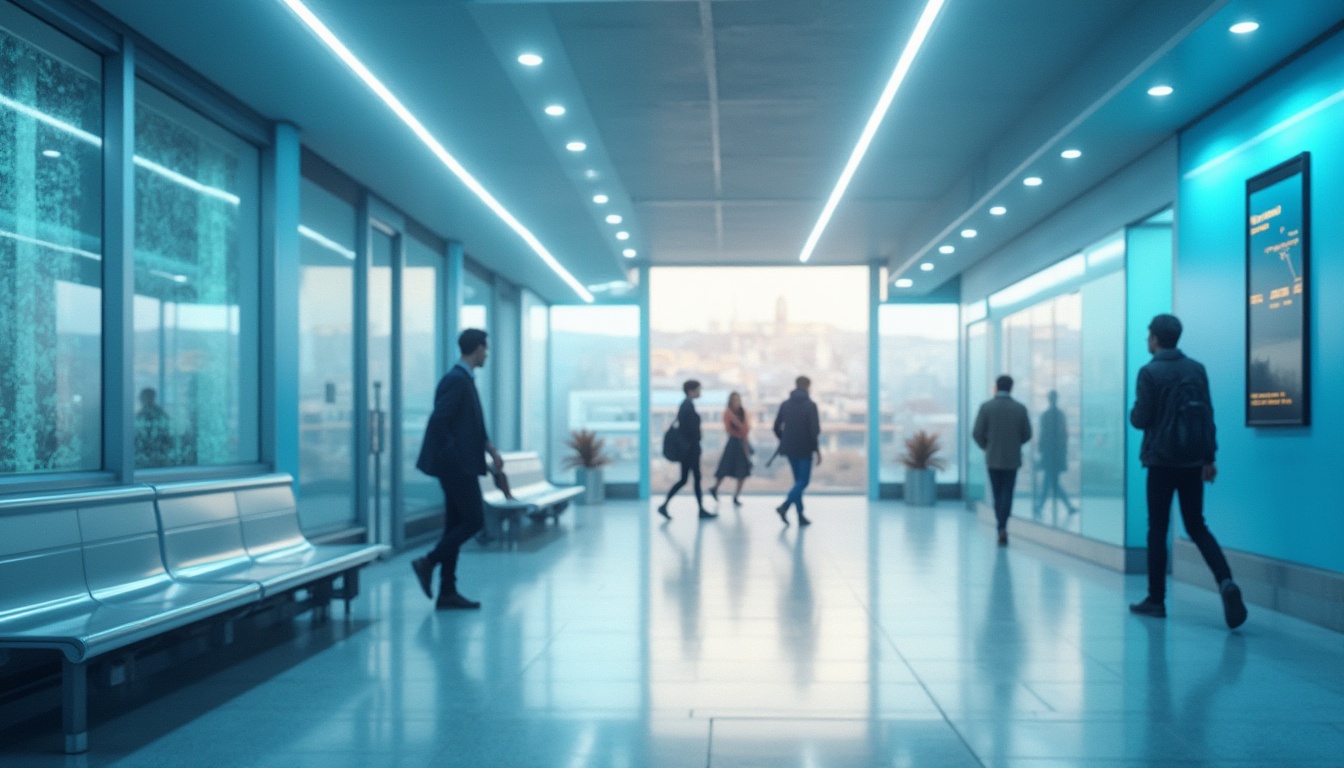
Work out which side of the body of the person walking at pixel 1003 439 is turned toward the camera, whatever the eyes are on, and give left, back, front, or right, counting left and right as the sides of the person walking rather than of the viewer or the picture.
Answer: back

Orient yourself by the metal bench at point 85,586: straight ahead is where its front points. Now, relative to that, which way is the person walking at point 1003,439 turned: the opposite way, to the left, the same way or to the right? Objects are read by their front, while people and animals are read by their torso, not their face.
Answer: to the left

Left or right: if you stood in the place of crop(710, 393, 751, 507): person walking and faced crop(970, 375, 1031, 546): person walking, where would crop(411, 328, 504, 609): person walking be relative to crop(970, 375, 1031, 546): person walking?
right

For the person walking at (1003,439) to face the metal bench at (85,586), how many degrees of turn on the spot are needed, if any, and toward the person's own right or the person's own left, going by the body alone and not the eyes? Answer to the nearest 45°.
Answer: approximately 135° to the person's own left

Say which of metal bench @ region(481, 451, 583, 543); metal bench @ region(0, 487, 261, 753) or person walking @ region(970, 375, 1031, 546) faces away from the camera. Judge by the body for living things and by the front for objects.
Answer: the person walking

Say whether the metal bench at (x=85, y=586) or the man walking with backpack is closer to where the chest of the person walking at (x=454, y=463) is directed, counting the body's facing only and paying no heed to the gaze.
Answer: the man walking with backpack

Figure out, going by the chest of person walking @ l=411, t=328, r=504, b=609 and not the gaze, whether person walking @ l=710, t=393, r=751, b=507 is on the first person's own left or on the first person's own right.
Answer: on the first person's own left

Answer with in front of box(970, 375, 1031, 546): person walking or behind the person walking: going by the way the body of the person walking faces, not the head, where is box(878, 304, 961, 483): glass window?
in front

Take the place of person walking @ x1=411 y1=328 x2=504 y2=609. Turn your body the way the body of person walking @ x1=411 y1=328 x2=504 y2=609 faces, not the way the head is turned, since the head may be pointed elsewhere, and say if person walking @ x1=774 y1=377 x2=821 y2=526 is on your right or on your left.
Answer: on your left

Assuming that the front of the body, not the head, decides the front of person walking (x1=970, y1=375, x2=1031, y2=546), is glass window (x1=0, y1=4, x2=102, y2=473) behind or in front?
behind

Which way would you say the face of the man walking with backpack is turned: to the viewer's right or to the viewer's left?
to the viewer's left

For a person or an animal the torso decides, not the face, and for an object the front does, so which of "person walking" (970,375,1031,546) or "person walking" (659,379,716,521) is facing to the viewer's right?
"person walking" (659,379,716,521)
